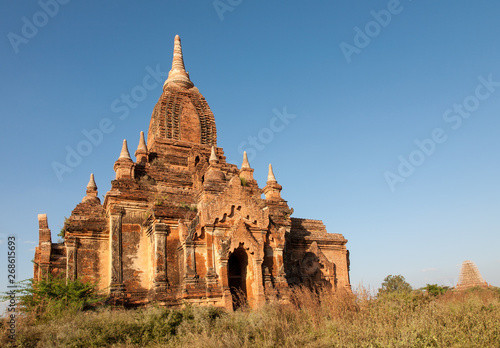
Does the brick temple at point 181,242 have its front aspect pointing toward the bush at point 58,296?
no

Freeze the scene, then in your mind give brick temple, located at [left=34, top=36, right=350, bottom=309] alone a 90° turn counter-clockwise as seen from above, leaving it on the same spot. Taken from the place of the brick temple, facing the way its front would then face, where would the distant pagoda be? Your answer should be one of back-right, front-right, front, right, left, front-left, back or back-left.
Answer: front
